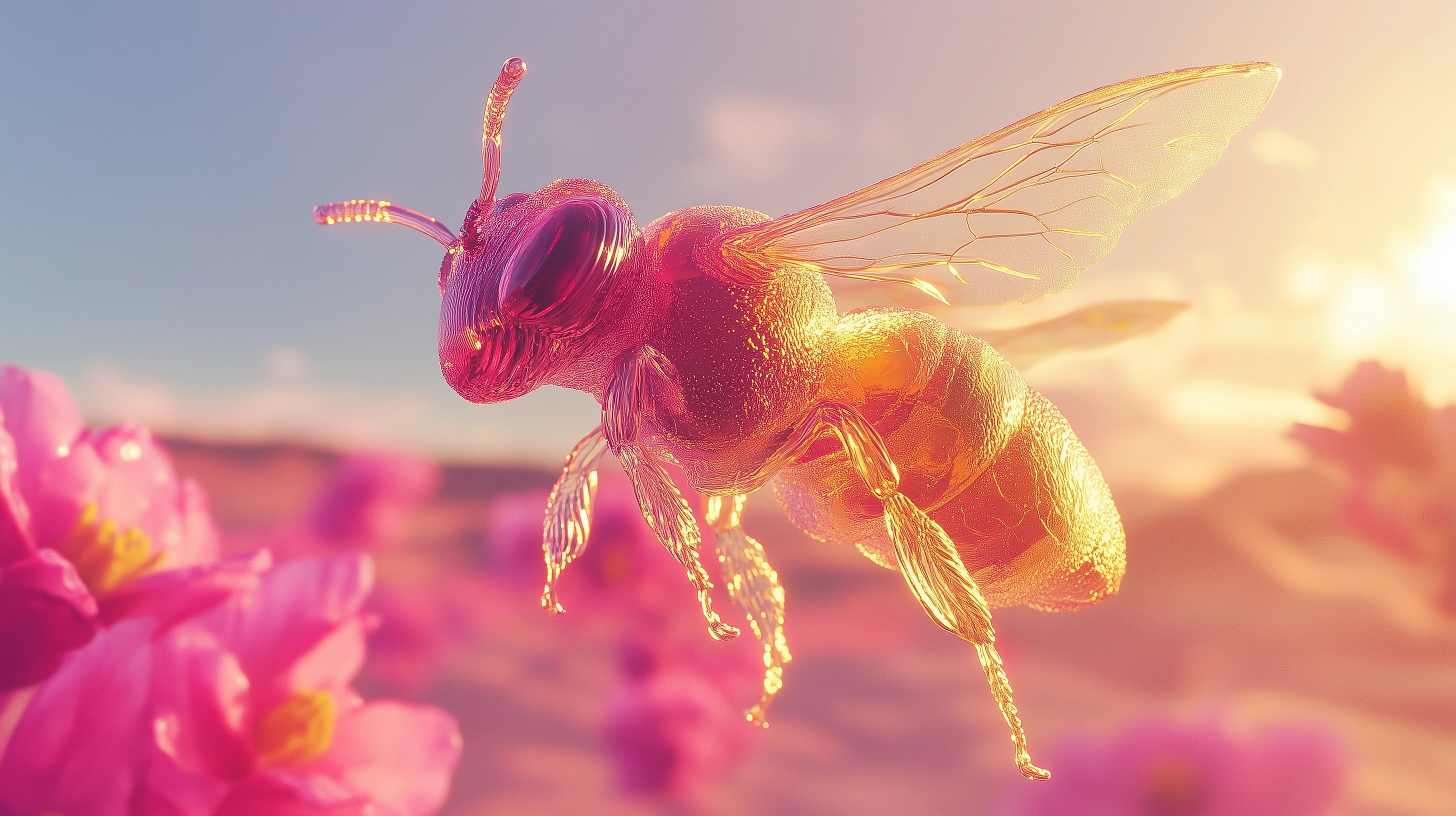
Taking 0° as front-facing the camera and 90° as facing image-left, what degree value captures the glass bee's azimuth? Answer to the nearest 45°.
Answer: approximately 90°
